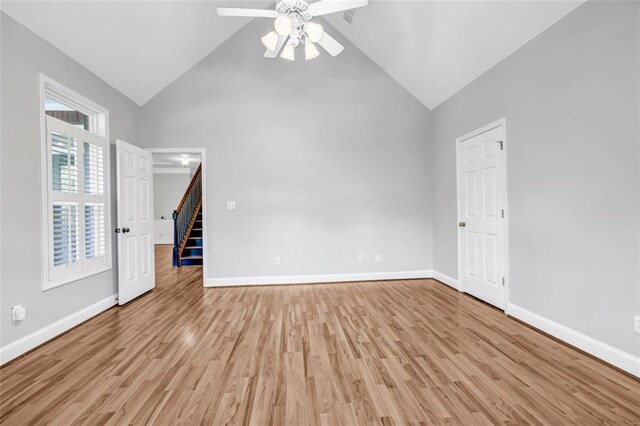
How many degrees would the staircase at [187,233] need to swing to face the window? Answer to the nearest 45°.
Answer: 0° — it already faces it

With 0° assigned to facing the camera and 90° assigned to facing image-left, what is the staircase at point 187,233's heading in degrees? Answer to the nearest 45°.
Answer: approximately 0°

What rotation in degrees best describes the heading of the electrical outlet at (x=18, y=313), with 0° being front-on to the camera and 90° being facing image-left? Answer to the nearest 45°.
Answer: approximately 315°

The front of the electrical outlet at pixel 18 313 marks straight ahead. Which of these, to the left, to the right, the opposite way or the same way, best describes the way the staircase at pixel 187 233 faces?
to the right

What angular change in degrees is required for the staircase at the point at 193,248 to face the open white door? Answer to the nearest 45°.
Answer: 0° — it already faces it

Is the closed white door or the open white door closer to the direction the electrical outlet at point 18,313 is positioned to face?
the closed white door

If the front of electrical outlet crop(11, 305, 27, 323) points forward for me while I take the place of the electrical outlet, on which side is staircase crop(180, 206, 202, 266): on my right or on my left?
on my left

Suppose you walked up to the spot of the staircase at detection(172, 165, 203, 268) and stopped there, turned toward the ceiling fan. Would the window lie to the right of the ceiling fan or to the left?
right

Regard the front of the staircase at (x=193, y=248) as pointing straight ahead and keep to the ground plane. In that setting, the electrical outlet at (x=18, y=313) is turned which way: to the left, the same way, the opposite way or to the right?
to the left
